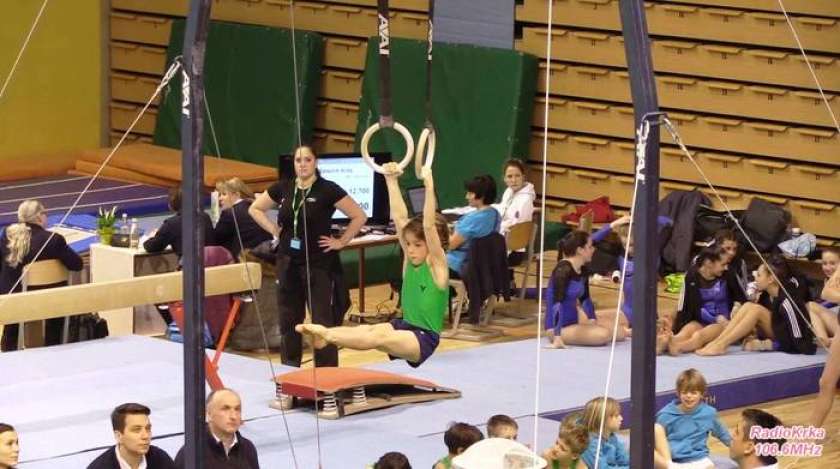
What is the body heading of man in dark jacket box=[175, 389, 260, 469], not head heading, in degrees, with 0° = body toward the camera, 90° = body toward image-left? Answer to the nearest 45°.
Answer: approximately 315°

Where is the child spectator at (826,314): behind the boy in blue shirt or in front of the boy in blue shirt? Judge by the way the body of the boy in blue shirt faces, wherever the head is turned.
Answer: behind

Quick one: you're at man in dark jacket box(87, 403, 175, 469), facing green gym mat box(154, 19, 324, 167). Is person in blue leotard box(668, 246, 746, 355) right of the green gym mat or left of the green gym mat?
right

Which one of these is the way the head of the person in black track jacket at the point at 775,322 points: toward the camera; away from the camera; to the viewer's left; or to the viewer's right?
to the viewer's left

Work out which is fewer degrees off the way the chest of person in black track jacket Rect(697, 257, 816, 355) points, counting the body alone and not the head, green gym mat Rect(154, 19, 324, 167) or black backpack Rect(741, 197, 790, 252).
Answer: the green gym mat

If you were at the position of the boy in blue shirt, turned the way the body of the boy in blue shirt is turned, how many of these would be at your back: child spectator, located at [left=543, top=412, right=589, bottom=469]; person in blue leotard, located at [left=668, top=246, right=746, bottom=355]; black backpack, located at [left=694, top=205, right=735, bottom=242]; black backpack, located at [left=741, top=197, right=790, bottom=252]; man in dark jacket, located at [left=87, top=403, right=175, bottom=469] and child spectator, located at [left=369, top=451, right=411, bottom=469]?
3

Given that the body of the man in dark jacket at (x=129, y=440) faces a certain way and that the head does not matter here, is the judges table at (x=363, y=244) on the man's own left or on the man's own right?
on the man's own left

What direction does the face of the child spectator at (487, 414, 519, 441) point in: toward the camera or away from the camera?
away from the camera

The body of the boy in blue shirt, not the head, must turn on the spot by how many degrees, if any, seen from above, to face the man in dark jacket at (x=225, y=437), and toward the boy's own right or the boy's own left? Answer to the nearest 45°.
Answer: approximately 45° to the boy's own right
